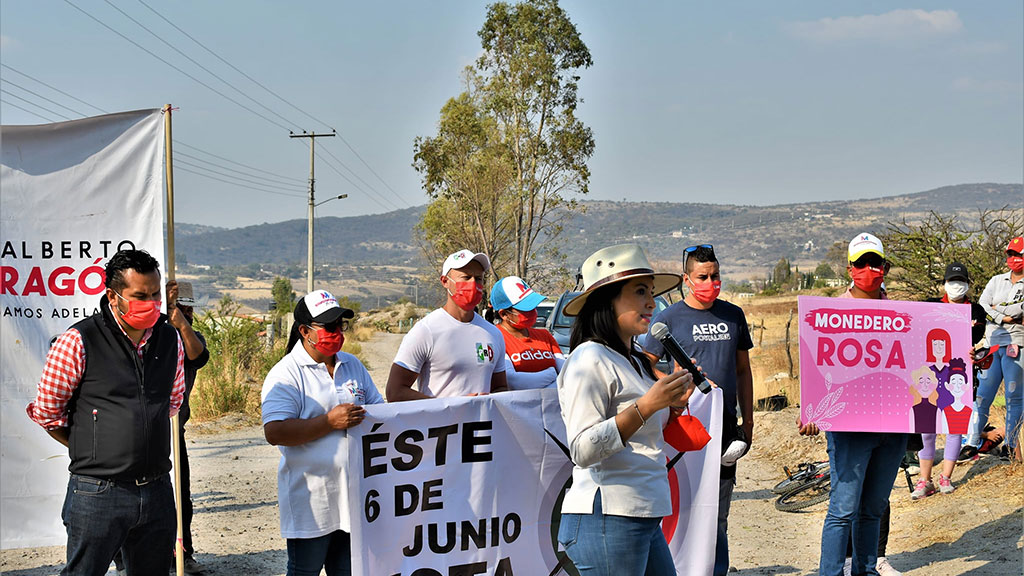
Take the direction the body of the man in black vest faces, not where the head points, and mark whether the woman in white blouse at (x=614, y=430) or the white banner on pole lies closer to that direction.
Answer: the woman in white blouse

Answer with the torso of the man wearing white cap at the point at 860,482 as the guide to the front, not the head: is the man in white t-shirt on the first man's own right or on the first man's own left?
on the first man's own right

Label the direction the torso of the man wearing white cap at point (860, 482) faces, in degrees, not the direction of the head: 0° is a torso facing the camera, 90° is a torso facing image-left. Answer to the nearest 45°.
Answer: approximately 0°

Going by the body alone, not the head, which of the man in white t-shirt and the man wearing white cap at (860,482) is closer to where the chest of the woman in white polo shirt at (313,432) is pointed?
the man wearing white cap

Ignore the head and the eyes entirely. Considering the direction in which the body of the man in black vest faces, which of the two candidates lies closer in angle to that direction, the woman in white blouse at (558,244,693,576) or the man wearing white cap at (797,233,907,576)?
the woman in white blouse

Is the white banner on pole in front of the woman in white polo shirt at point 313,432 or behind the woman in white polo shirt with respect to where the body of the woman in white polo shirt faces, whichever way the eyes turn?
behind
